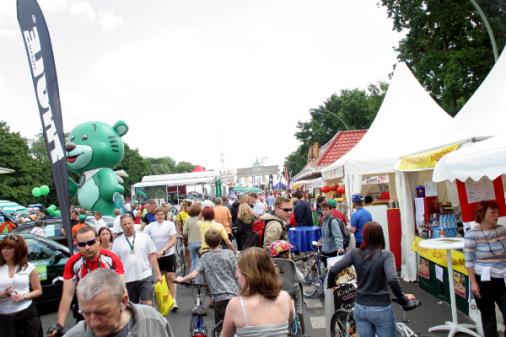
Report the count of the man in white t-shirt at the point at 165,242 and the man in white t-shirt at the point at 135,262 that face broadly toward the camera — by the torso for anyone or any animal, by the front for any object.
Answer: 2

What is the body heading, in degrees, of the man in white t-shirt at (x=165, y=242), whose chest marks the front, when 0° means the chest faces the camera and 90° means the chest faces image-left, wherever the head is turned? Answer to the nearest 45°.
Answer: approximately 0°

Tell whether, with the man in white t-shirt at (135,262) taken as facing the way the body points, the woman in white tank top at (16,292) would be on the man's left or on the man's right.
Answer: on the man's right

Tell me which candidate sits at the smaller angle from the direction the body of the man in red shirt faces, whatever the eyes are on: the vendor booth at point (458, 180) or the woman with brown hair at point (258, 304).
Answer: the woman with brown hair

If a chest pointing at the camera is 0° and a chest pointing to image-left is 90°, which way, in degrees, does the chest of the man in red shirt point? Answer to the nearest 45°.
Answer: approximately 0°

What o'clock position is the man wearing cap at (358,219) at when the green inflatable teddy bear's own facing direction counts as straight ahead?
The man wearing cap is roughly at 10 o'clock from the green inflatable teddy bear.

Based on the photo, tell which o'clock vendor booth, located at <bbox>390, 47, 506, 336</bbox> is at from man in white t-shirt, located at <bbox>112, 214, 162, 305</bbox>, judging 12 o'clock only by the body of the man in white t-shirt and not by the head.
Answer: The vendor booth is roughly at 9 o'clock from the man in white t-shirt.

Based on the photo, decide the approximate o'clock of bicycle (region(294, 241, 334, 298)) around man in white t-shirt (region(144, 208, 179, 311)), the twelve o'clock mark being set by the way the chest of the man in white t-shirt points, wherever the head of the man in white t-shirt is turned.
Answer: The bicycle is roughly at 9 o'clock from the man in white t-shirt.
